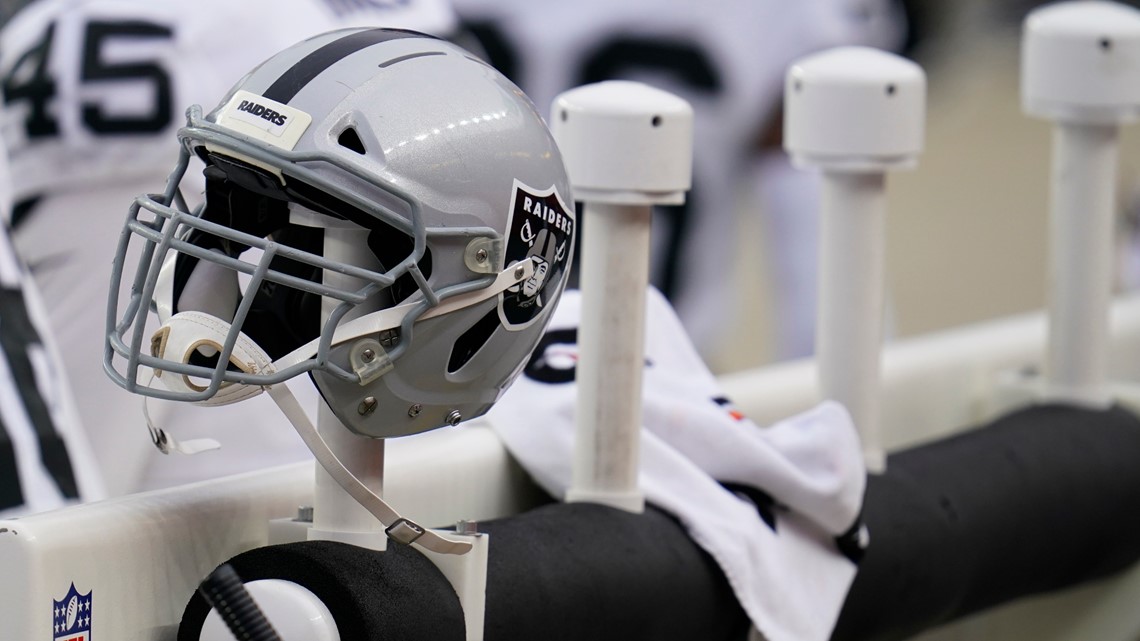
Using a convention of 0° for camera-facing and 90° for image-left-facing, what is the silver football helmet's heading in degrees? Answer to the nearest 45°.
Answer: approximately 45°

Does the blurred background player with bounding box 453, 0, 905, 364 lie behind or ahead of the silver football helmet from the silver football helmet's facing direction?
behind
